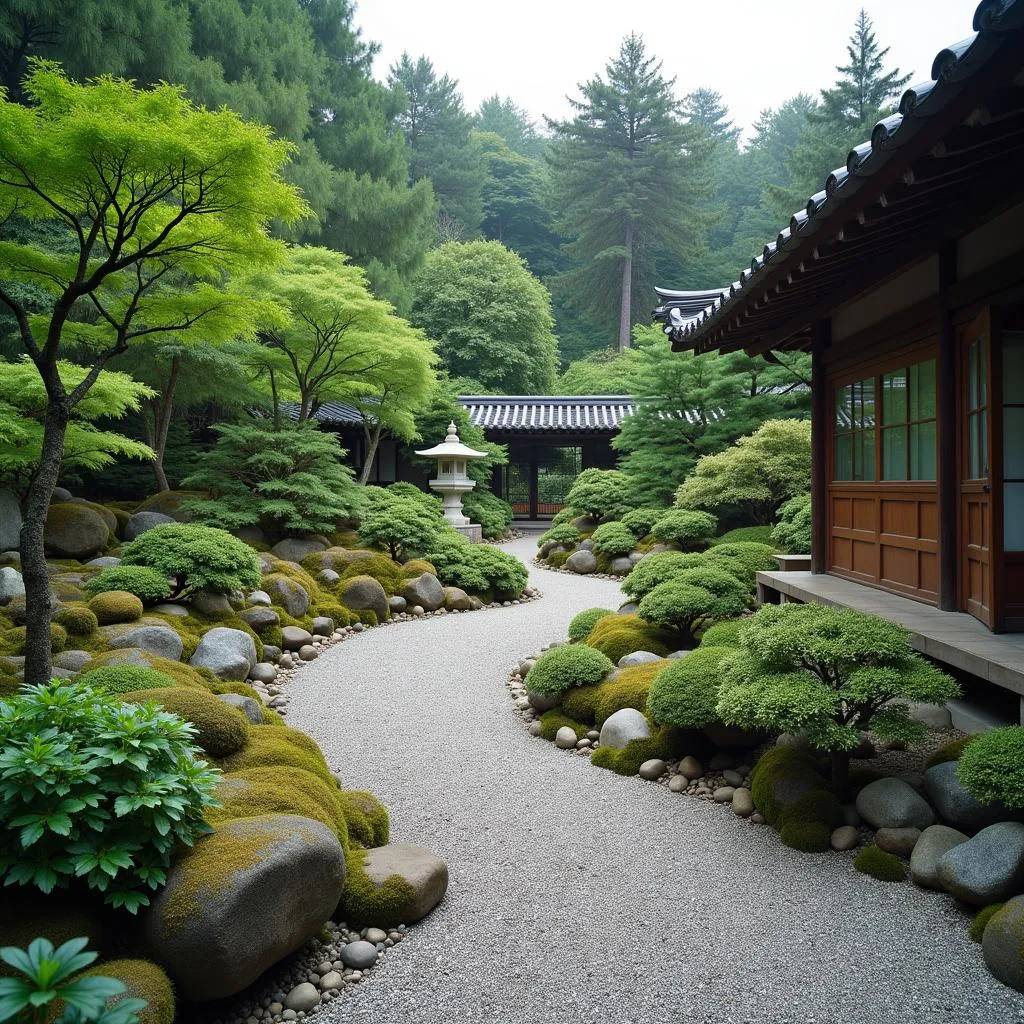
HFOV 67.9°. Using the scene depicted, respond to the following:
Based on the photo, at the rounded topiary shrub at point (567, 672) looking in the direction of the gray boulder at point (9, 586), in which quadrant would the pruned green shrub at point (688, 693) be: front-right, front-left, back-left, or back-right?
back-left

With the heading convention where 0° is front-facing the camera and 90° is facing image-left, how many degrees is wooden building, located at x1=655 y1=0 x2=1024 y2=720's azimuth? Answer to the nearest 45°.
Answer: approximately 45°

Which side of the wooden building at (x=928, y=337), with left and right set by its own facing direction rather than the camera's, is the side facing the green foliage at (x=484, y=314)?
right

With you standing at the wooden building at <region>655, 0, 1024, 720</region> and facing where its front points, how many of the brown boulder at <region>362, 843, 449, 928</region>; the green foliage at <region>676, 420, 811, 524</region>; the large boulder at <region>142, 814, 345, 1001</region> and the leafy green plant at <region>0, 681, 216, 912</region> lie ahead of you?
3

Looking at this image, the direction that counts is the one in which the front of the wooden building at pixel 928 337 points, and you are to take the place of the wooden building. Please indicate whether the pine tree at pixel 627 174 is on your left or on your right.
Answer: on your right

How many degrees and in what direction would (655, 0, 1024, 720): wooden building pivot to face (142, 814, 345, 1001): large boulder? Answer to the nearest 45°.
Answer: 0° — it already faces it

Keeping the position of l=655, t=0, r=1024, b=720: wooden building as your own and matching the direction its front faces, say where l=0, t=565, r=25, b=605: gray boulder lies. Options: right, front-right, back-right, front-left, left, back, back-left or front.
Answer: front-right

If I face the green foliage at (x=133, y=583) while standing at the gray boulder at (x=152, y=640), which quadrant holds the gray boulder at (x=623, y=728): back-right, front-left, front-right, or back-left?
back-right

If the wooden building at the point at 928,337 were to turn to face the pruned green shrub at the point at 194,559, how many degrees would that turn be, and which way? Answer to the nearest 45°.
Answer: approximately 45° to its right

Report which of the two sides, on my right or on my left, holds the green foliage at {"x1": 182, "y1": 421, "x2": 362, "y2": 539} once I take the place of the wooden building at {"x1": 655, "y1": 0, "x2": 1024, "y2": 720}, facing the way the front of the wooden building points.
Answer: on my right

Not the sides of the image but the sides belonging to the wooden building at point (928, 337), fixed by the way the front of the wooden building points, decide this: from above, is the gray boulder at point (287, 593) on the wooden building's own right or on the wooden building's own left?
on the wooden building's own right

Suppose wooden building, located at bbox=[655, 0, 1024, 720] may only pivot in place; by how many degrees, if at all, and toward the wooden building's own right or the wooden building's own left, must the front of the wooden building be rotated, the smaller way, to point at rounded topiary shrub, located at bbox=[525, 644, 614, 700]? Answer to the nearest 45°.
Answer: approximately 45° to the wooden building's own right

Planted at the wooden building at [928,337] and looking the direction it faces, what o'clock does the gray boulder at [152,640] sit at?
The gray boulder is roughly at 1 o'clock from the wooden building.

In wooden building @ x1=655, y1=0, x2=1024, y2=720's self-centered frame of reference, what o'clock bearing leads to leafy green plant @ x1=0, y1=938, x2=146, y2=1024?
The leafy green plant is roughly at 11 o'clock from the wooden building.
